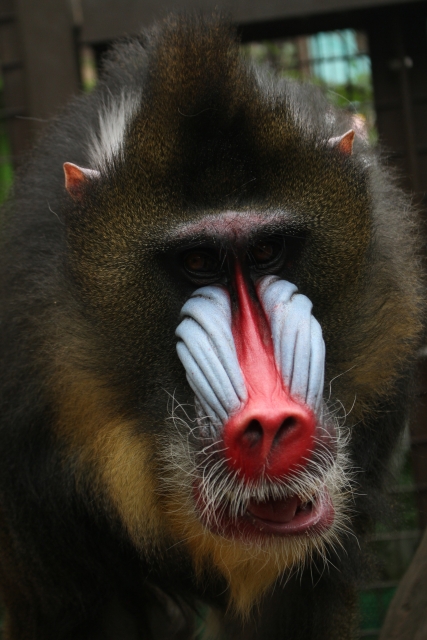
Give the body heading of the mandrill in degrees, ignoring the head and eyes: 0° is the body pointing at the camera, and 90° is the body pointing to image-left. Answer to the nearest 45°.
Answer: approximately 0°
